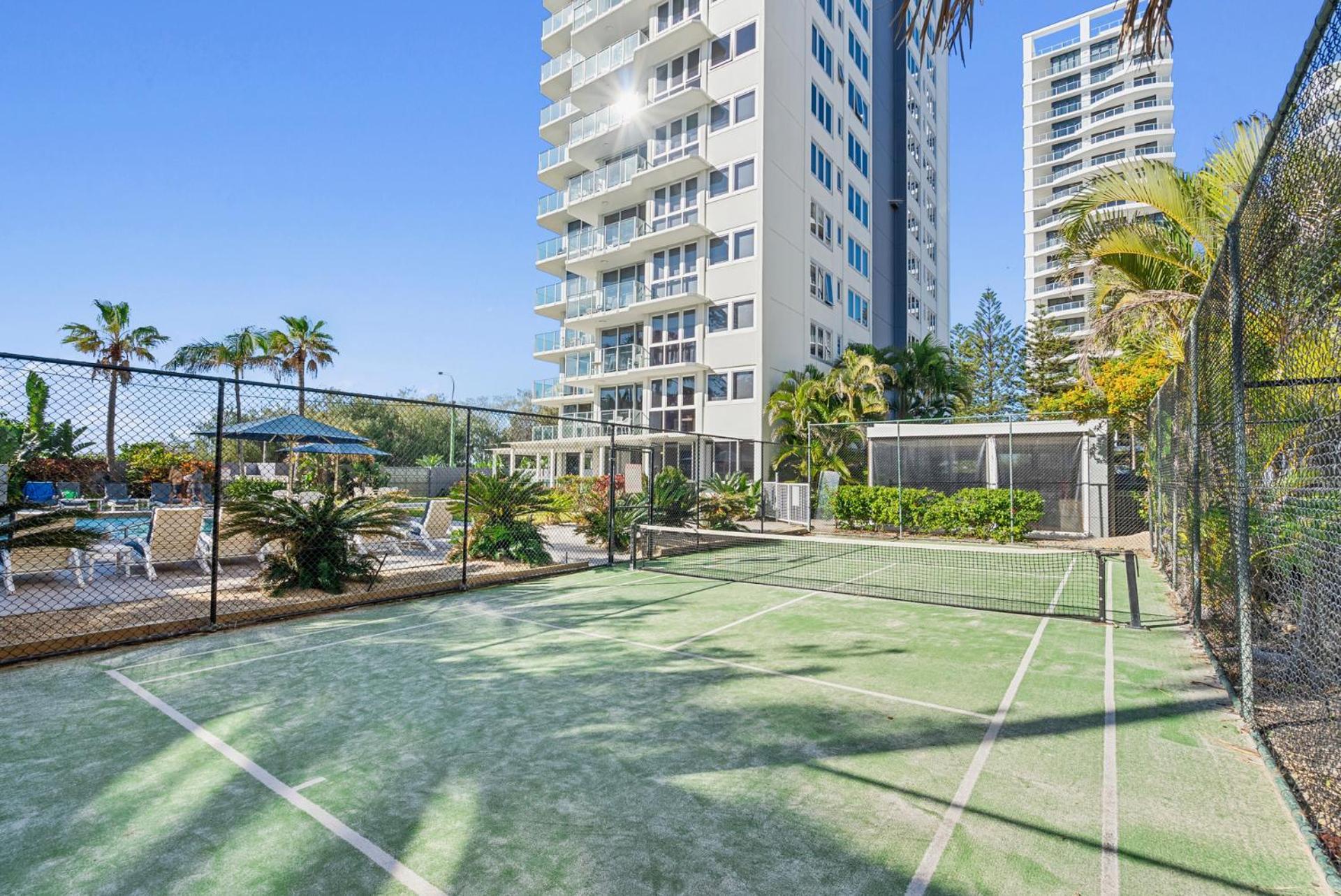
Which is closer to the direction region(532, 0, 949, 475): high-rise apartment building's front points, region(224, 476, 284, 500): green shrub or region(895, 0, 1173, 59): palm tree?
the green shrub

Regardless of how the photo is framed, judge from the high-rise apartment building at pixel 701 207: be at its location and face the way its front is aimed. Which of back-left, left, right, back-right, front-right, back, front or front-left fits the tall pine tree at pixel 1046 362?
back

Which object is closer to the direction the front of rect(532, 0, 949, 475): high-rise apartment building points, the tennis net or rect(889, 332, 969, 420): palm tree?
the tennis net

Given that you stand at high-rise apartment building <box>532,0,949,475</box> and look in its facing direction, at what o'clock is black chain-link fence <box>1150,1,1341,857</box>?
The black chain-link fence is roughly at 10 o'clock from the high-rise apartment building.

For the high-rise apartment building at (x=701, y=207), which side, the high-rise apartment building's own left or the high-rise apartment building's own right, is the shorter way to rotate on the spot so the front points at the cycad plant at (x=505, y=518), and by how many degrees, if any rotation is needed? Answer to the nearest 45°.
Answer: approximately 45° to the high-rise apartment building's own left

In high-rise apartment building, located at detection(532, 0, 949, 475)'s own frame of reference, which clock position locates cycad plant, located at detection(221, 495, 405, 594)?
The cycad plant is roughly at 11 o'clock from the high-rise apartment building.

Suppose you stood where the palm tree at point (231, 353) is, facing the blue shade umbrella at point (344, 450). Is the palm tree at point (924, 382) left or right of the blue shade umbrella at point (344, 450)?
left

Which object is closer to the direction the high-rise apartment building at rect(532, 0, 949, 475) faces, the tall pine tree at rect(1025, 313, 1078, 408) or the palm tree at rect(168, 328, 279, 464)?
the palm tree

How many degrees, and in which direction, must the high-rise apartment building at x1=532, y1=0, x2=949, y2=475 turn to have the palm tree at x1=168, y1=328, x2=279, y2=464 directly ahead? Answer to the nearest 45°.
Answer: approximately 45° to its right

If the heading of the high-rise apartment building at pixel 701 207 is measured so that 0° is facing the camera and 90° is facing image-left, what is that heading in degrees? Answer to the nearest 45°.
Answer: approximately 45°
